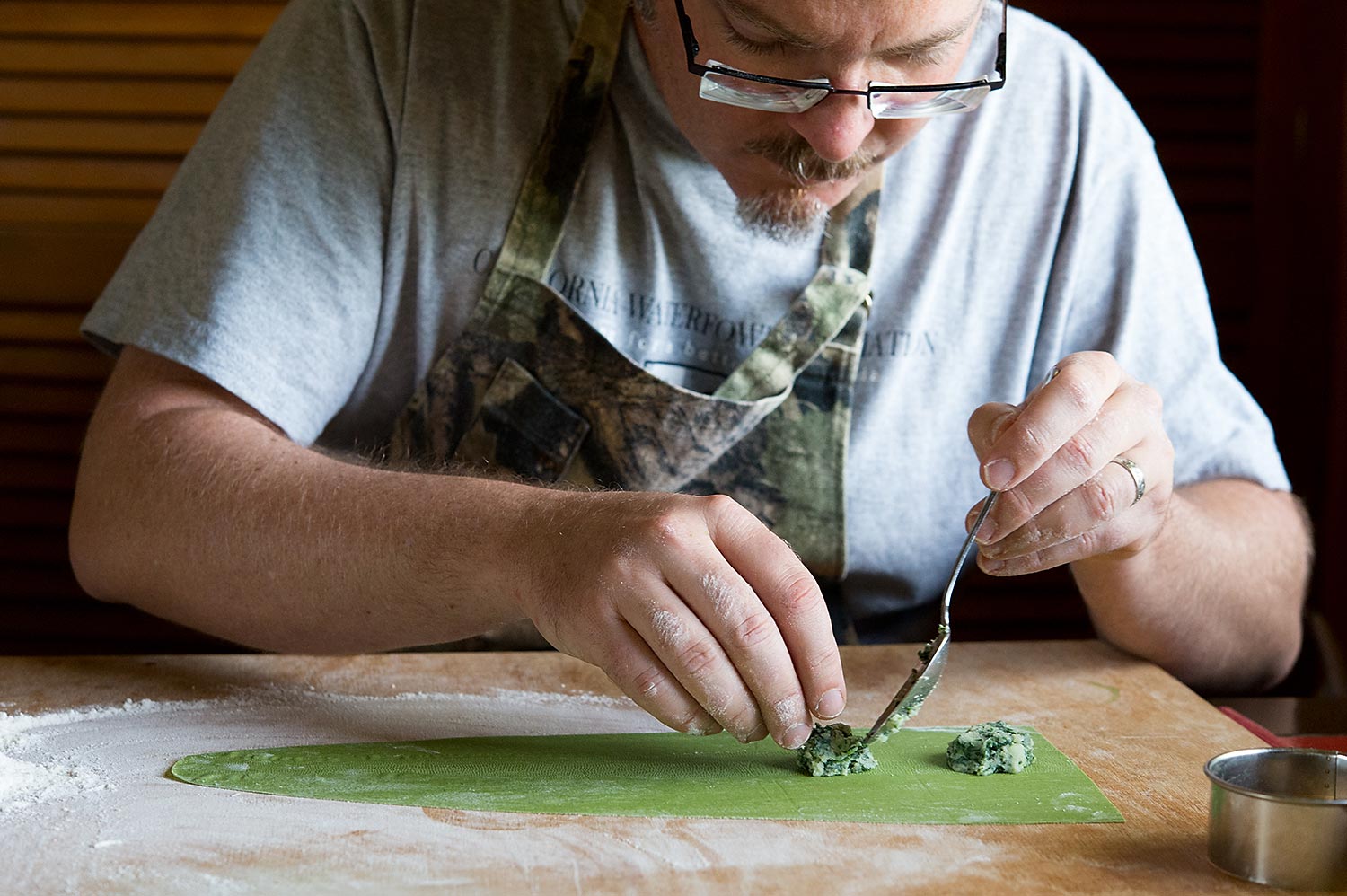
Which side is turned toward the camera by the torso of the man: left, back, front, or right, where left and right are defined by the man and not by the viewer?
front

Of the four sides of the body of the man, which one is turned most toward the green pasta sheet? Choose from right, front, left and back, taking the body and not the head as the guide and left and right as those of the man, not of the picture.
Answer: front

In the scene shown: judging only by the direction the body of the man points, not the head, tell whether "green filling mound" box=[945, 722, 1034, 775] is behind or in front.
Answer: in front
